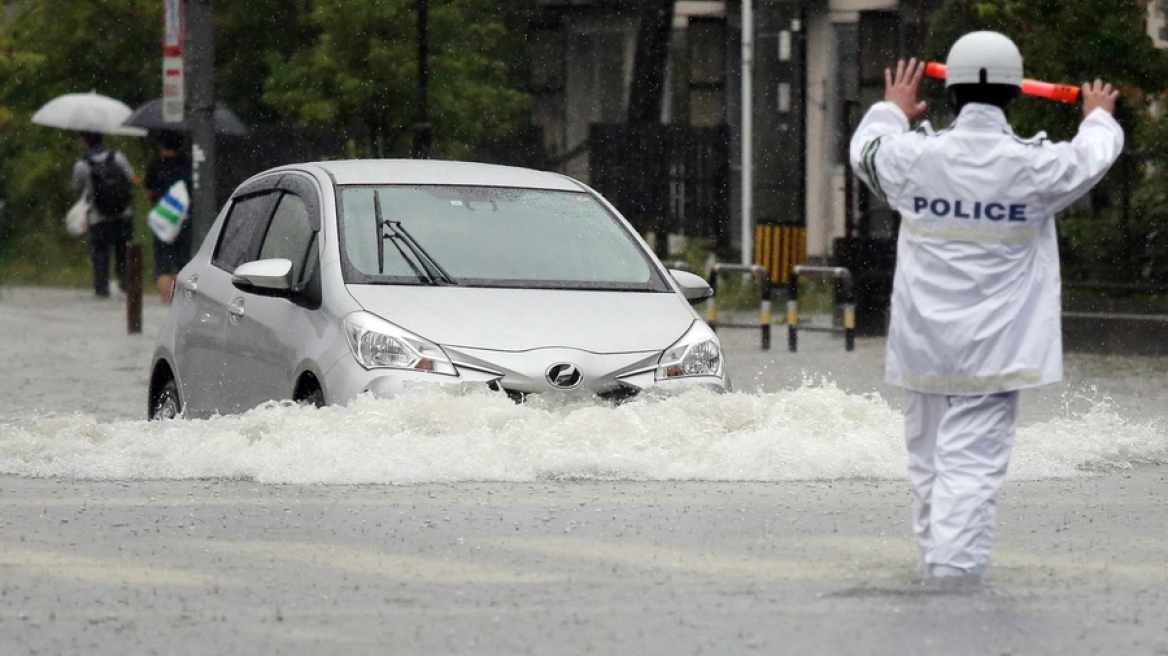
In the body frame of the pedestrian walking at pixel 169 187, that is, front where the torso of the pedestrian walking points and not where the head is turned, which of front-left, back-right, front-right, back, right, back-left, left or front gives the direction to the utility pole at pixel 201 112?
back

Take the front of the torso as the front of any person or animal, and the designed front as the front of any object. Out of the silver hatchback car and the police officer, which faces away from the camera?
the police officer

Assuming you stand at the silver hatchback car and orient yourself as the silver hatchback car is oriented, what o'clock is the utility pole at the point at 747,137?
The utility pole is roughly at 8 o'clock from the silver hatchback car.

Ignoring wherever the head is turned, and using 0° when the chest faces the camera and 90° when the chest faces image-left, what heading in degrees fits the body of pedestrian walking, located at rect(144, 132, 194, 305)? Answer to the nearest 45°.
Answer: approximately 180°

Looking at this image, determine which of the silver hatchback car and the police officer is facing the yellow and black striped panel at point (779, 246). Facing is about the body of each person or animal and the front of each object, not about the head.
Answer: the police officer

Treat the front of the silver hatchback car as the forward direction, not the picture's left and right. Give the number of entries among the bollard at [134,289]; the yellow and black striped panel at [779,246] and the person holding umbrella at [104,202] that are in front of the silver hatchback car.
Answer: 0

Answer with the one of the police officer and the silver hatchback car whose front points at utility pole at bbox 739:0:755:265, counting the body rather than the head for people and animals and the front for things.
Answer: the police officer

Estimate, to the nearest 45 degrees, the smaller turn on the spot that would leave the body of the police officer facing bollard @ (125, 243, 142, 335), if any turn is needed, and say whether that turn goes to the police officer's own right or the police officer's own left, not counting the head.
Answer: approximately 45° to the police officer's own left

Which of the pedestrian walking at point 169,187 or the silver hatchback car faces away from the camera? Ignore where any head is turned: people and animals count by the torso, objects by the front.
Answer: the pedestrian walking

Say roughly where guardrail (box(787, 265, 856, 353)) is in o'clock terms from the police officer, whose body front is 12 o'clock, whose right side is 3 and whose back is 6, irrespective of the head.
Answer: The guardrail is roughly at 12 o'clock from the police officer.

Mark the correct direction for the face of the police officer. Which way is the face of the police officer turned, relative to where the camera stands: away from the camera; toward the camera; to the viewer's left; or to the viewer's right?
away from the camera

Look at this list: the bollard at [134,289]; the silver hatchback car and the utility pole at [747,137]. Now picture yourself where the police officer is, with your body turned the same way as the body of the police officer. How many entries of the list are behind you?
0

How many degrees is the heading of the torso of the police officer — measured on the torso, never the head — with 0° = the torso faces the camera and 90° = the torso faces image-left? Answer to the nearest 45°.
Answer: approximately 180°

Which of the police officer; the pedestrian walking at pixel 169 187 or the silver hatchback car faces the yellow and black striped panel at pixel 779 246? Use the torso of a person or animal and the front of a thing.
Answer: the police officer
